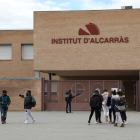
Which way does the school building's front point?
toward the camera
